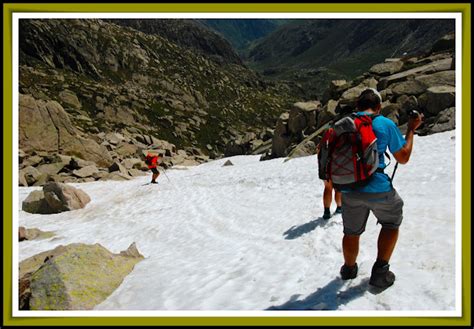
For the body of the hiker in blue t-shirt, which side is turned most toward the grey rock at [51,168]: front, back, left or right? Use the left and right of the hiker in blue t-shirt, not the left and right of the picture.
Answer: left

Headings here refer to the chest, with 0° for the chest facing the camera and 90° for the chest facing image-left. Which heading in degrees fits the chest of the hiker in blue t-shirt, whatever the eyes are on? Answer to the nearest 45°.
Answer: approximately 225°

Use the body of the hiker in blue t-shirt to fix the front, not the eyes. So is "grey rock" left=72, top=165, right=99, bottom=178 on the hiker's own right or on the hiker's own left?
on the hiker's own left

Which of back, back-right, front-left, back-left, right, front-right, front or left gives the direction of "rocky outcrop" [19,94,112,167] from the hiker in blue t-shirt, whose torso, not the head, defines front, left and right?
left

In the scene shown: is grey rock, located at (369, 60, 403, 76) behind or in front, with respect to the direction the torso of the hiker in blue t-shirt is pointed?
in front

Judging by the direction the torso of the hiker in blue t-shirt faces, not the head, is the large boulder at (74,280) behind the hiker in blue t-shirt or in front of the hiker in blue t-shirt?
behind

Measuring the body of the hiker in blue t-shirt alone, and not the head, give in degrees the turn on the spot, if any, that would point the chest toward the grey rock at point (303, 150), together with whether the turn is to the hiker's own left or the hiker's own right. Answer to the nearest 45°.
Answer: approximately 45° to the hiker's own left

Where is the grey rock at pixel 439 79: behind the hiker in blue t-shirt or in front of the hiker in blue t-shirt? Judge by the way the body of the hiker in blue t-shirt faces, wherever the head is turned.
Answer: in front

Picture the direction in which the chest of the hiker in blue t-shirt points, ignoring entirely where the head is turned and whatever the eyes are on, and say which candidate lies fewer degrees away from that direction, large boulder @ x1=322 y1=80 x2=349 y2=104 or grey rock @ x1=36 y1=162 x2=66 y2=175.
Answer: the large boulder
